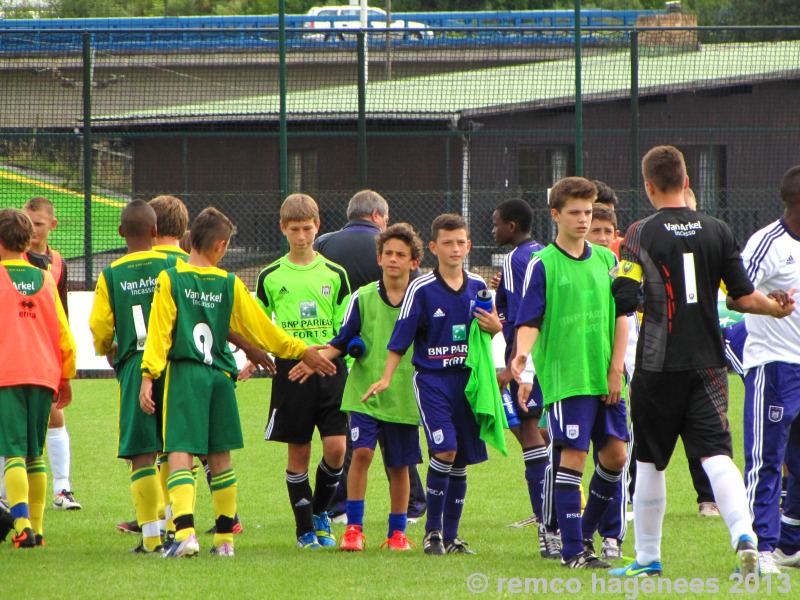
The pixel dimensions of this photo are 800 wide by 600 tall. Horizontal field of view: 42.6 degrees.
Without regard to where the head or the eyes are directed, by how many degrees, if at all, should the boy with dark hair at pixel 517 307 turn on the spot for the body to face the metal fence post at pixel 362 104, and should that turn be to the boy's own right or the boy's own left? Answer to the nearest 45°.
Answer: approximately 90° to the boy's own right

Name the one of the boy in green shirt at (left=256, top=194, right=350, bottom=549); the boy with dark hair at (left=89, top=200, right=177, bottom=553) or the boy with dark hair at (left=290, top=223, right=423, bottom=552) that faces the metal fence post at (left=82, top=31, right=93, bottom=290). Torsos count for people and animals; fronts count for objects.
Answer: the boy with dark hair at (left=89, top=200, right=177, bottom=553)

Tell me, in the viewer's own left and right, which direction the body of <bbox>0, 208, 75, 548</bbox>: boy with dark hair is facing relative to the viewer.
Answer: facing away from the viewer

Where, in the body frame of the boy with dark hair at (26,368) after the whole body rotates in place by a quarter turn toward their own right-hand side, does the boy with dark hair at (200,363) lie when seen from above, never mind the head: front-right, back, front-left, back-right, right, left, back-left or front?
front-right

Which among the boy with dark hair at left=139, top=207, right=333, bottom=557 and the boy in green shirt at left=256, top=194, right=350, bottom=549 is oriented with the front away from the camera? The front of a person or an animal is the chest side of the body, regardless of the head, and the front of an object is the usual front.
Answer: the boy with dark hair

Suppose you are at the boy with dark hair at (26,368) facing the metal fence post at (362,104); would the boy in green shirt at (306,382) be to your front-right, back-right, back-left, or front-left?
front-right

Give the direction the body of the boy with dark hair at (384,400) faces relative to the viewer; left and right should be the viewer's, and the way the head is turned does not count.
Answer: facing the viewer

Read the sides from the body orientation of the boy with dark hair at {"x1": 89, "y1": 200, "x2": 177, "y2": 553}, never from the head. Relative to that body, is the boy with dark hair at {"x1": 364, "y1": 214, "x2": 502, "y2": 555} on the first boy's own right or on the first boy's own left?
on the first boy's own right

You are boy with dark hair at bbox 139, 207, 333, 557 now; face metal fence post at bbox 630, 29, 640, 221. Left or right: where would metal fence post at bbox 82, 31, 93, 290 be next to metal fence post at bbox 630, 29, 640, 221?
left

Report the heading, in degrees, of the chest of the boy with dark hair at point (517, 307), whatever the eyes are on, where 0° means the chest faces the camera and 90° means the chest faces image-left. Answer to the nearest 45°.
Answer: approximately 90°

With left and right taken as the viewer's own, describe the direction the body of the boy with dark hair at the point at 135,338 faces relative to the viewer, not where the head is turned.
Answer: facing away from the viewer

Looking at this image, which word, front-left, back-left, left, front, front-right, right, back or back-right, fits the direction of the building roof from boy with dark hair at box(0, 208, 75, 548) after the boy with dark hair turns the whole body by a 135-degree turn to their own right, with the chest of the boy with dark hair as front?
left

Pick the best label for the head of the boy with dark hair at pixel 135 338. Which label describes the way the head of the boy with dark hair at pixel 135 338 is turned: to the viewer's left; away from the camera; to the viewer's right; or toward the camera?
away from the camera

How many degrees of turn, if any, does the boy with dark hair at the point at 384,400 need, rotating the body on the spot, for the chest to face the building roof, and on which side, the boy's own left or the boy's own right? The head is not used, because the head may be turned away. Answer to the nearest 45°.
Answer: approximately 180°

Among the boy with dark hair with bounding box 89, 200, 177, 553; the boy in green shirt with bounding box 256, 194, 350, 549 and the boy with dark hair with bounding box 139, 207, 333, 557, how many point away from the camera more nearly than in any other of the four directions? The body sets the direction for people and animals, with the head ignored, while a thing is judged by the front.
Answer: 2

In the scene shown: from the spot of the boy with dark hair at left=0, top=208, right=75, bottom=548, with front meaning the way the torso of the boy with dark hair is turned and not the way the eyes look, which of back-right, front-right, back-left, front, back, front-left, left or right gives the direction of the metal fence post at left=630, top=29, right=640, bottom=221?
front-right

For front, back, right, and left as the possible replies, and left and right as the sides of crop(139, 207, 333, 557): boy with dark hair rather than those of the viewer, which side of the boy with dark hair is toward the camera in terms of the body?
back
